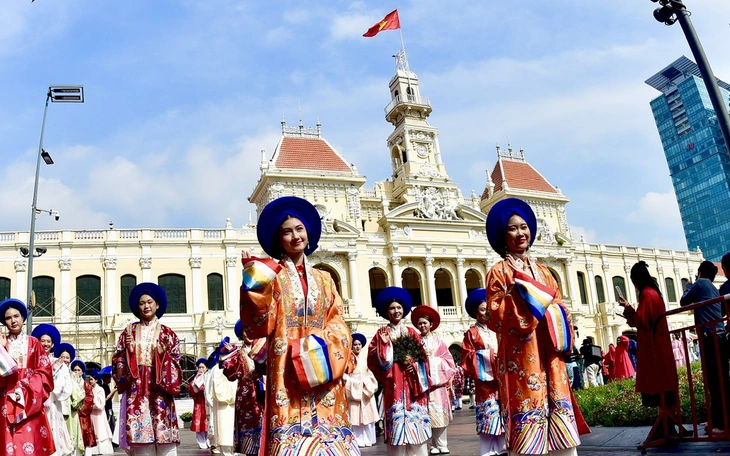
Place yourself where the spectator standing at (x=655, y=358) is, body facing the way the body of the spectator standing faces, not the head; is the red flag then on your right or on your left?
on your right

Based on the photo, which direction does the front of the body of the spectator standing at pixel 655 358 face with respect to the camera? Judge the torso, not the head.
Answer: to the viewer's left

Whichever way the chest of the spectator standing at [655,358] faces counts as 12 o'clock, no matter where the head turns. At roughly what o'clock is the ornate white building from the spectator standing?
The ornate white building is roughly at 2 o'clock from the spectator standing.

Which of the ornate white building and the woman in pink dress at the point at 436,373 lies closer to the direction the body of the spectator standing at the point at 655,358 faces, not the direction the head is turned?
the woman in pink dress

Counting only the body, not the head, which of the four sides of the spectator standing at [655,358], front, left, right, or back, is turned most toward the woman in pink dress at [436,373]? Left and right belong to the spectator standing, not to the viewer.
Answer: front
